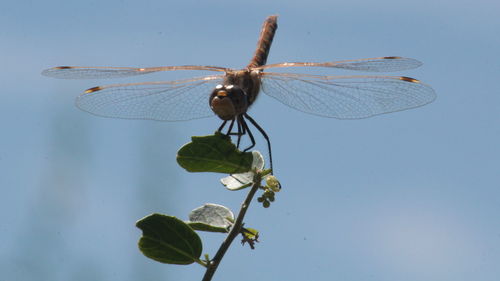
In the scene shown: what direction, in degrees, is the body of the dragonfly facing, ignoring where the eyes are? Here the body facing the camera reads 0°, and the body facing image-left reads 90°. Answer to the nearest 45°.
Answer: approximately 0°
